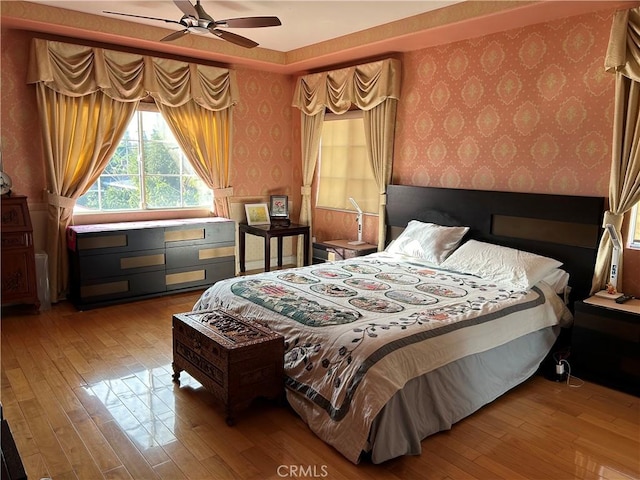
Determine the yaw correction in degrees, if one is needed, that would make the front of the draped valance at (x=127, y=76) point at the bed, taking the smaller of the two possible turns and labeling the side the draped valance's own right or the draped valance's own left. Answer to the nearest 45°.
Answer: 0° — it already faces it

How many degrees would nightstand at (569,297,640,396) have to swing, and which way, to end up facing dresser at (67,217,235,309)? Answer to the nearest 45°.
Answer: approximately 45° to its right

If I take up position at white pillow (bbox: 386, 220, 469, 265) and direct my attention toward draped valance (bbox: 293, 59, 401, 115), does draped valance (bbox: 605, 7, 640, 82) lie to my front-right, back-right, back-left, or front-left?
back-right

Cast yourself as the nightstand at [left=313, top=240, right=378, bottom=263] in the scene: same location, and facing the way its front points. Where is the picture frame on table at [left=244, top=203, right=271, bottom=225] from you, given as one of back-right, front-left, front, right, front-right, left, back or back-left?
right

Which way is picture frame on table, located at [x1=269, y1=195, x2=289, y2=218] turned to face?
toward the camera

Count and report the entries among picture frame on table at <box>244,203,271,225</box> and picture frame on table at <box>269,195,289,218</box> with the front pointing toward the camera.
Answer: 2

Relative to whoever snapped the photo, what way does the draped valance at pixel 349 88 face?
facing the viewer and to the left of the viewer

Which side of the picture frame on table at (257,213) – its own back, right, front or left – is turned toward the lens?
front

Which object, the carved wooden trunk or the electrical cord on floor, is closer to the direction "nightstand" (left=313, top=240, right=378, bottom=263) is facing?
the carved wooden trunk

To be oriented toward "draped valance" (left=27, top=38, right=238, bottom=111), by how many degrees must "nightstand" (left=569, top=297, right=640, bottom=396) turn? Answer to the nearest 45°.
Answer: approximately 45° to its right

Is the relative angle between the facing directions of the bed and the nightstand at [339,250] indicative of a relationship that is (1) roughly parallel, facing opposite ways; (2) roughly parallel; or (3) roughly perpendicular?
roughly parallel

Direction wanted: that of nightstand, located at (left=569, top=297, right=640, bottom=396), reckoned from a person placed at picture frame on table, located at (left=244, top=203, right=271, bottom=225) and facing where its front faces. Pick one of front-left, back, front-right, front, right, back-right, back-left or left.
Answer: front-left

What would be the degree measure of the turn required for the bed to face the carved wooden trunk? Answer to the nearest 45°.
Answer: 0° — it already faces it

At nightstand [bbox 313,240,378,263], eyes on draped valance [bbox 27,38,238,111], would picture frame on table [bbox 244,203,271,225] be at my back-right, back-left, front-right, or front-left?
front-right

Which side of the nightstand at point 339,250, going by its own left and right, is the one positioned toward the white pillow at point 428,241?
left
